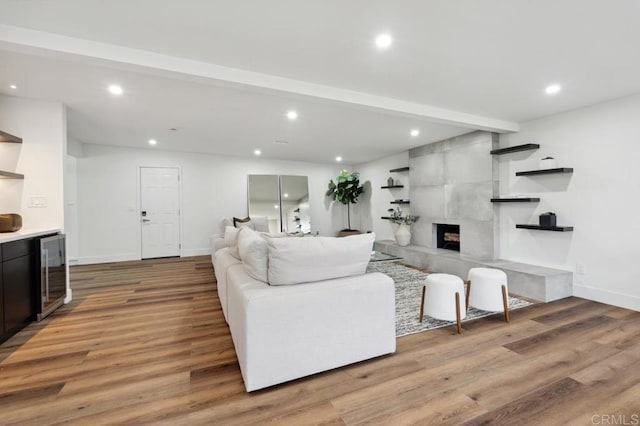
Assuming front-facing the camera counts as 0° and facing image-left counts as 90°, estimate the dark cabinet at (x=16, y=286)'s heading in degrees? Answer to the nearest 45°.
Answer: approximately 315°

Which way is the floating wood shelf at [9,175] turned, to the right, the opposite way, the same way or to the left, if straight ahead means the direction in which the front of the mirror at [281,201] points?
to the left

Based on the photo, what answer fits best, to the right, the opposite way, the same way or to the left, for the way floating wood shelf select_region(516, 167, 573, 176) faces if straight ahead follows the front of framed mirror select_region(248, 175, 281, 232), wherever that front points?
to the right

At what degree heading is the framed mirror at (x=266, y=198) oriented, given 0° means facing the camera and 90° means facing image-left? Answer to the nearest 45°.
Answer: approximately 0°

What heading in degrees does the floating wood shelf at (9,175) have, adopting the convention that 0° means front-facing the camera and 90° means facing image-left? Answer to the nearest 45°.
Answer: approximately 315°

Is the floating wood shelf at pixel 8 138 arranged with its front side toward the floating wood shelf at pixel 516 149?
yes

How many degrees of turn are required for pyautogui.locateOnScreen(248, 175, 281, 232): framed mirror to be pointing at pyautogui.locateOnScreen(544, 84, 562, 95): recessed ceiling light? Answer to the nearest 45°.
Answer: approximately 45° to its left

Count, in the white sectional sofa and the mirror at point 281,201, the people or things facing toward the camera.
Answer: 1

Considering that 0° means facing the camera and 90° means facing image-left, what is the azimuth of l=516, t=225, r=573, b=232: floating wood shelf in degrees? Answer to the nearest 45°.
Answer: approximately 45°

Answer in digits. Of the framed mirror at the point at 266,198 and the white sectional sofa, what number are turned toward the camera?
1

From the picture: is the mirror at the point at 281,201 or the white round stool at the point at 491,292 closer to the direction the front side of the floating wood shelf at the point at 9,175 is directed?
the white round stool

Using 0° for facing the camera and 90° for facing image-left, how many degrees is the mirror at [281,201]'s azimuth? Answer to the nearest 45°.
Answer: approximately 0°
